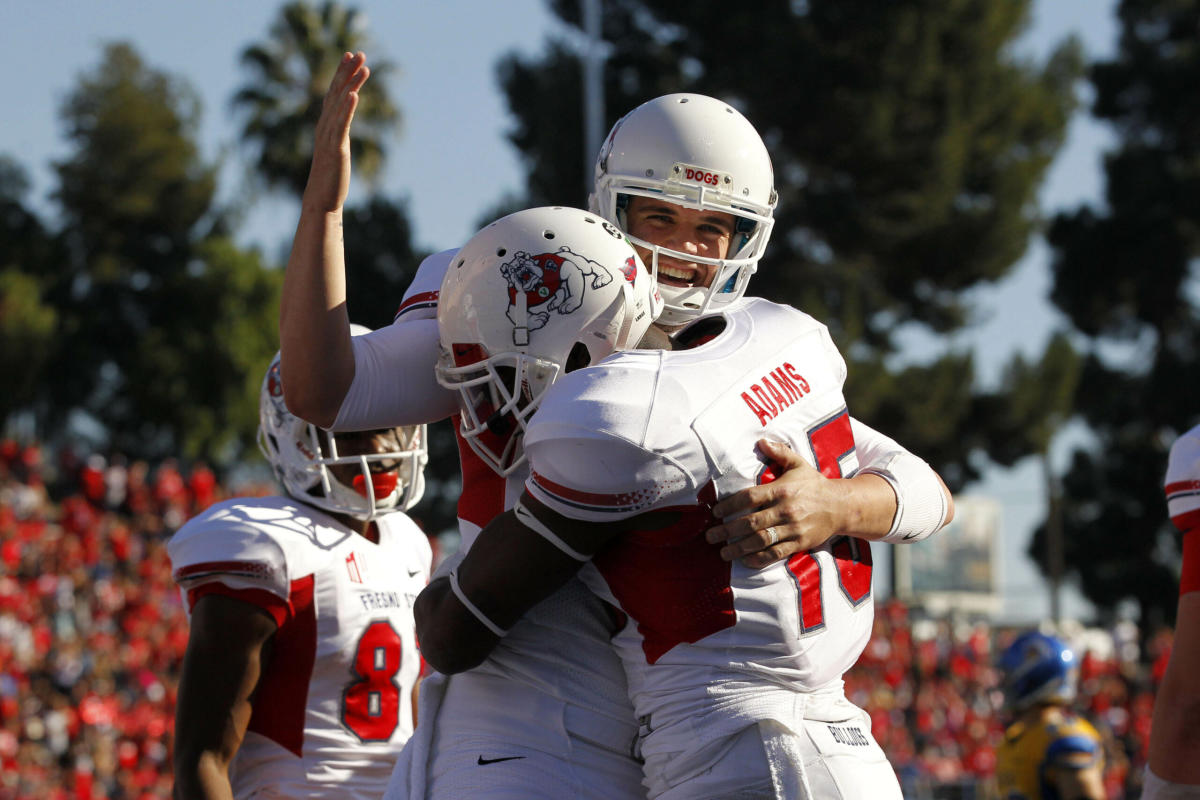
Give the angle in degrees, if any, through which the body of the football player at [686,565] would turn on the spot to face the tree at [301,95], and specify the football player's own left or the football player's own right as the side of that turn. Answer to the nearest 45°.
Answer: approximately 45° to the football player's own right

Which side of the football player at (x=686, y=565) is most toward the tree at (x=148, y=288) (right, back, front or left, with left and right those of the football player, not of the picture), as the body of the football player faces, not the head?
front

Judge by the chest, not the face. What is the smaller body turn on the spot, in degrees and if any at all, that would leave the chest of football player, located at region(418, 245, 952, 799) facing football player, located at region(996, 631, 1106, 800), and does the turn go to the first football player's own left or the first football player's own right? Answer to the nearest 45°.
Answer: approximately 90° to the first football player's own right

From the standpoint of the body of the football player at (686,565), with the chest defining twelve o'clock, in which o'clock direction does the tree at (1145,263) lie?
The tree is roughly at 2 o'clock from the football player.

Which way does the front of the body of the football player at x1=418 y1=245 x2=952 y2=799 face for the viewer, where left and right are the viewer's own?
facing away from the viewer and to the left of the viewer

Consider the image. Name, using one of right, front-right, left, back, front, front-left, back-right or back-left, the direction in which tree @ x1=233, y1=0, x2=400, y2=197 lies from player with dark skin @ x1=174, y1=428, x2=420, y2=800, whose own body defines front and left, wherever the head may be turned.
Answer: back-left

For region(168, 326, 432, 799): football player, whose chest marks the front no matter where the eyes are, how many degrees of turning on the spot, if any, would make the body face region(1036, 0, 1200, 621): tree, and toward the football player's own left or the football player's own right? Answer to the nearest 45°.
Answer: approximately 90° to the football player's own left

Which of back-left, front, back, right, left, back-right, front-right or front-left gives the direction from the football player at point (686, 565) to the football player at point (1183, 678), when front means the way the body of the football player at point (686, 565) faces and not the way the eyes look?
right

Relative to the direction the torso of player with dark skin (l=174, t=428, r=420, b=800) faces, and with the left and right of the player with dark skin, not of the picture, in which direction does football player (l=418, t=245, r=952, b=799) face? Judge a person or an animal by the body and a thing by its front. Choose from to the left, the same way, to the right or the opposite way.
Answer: the opposite way

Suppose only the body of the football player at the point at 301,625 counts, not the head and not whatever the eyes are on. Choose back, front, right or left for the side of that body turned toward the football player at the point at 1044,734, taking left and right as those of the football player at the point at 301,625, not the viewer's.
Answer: left

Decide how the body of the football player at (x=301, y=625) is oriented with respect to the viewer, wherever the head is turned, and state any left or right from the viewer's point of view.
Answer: facing the viewer and to the right of the viewer

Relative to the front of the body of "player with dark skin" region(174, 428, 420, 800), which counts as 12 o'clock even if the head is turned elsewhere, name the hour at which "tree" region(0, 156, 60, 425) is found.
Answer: The tree is roughly at 7 o'clock from the player with dark skin.

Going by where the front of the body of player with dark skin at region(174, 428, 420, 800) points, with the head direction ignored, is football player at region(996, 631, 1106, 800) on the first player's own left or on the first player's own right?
on the first player's own left
